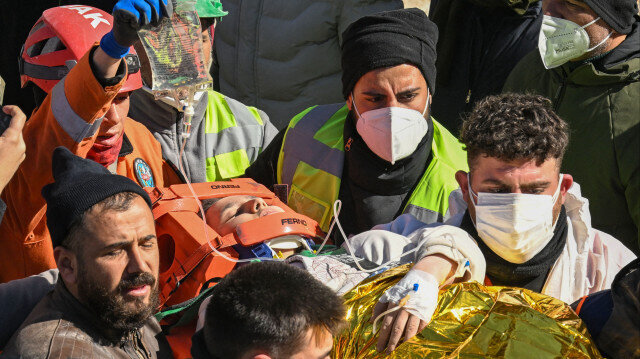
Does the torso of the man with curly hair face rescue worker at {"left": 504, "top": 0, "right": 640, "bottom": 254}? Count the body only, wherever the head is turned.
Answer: no

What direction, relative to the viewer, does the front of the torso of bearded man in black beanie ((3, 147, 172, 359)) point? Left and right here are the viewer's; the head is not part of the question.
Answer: facing the viewer and to the right of the viewer

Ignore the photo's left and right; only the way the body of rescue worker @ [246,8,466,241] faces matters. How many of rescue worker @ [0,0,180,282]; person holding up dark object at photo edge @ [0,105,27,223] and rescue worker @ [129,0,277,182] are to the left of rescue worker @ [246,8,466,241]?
0

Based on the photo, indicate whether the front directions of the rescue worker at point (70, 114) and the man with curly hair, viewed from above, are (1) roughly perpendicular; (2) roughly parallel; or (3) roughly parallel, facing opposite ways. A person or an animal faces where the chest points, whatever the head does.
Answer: roughly perpendicular

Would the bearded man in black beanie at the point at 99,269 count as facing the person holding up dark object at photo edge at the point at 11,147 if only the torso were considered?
no

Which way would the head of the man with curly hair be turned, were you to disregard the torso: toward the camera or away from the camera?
toward the camera

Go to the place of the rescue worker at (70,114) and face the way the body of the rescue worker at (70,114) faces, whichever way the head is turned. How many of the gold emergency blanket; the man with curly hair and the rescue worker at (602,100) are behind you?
0

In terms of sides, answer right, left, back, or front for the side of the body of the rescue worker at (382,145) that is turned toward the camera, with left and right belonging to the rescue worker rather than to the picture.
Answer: front

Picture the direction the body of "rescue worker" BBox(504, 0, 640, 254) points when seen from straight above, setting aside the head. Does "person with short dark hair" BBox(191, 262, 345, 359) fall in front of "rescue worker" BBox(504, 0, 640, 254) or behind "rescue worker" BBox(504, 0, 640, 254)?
in front

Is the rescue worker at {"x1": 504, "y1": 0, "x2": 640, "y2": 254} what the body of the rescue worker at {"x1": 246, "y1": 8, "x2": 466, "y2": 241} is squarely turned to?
no

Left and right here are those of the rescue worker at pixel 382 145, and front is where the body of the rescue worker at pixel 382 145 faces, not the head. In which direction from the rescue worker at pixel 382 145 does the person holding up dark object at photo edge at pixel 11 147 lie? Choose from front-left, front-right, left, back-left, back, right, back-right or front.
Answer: front-right

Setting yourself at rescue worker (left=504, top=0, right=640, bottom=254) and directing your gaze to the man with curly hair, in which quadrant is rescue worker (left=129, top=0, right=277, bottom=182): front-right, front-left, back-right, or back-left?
front-right

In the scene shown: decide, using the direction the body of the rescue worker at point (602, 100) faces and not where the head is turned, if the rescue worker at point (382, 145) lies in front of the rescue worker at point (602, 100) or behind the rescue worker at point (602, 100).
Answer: in front

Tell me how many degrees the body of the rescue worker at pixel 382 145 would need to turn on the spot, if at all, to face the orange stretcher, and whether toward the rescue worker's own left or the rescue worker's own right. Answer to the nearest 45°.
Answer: approximately 45° to the rescue worker's own right

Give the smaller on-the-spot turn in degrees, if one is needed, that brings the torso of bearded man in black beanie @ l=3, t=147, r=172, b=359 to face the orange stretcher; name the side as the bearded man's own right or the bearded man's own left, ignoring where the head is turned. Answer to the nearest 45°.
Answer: approximately 90° to the bearded man's own left

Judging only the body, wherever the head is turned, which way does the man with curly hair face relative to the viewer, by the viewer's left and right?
facing the viewer

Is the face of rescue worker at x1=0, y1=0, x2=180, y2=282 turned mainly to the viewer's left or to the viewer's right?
to the viewer's right

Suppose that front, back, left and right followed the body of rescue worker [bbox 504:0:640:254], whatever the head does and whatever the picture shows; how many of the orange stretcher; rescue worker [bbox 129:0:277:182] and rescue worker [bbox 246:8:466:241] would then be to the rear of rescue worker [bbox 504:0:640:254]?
0

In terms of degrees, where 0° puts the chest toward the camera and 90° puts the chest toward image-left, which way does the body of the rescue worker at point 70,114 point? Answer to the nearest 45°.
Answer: approximately 315°
